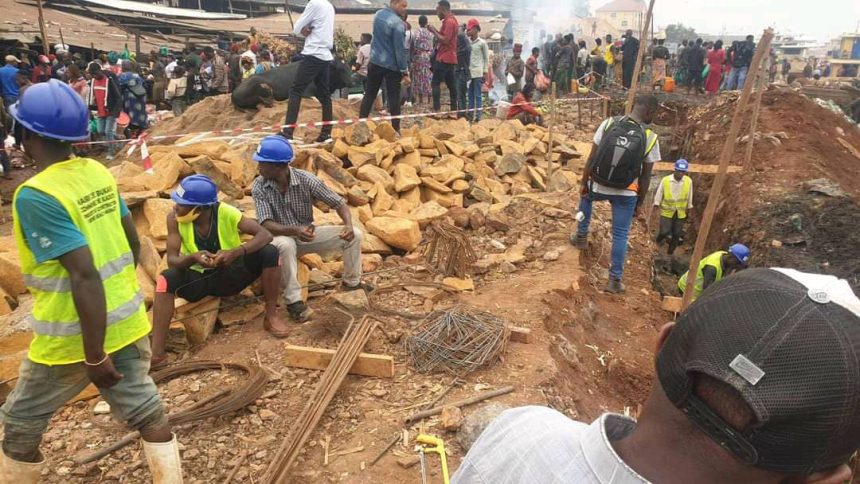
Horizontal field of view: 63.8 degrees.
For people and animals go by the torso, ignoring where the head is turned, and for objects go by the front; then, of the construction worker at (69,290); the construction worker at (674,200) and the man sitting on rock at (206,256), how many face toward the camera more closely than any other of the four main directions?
2

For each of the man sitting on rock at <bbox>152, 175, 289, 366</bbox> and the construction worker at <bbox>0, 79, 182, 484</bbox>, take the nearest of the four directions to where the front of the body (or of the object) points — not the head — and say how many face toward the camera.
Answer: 1

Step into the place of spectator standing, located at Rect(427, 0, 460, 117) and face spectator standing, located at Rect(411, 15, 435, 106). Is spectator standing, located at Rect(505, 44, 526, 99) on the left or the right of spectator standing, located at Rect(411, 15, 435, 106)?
right

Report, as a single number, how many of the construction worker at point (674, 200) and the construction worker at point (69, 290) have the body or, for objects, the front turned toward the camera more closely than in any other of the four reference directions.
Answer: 1

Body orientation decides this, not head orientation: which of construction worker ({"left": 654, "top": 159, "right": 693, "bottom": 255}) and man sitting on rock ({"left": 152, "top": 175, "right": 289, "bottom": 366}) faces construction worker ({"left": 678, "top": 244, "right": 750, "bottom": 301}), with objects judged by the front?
construction worker ({"left": 654, "top": 159, "right": 693, "bottom": 255})

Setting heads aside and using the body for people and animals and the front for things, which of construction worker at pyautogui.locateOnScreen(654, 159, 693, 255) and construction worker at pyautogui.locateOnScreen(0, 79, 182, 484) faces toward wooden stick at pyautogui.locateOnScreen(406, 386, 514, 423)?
construction worker at pyautogui.locateOnScreen(654, 159, 693, 255)

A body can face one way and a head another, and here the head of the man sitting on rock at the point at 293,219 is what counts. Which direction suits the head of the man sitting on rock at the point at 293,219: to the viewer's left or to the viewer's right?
to the viewer's left

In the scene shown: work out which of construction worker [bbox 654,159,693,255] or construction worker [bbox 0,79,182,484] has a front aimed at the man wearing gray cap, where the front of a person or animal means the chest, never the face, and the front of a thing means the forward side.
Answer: construction worker [bbox 654,159,693,255]

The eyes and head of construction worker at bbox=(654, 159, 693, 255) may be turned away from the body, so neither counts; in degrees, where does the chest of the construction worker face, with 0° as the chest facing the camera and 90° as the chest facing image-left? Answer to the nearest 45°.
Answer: approximately 0°

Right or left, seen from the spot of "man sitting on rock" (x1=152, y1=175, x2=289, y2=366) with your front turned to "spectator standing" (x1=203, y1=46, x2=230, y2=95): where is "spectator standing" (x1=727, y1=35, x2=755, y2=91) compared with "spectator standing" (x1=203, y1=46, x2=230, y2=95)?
right
